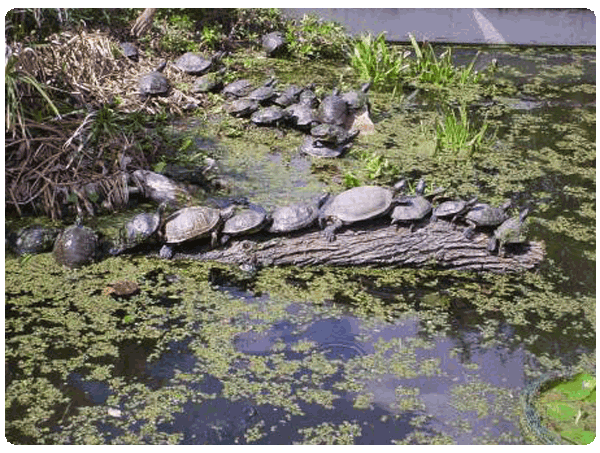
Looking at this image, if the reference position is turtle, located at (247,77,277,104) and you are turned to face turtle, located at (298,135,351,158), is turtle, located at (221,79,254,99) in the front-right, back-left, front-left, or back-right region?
back-right

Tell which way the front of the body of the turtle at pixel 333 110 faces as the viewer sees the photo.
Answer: away from the camera

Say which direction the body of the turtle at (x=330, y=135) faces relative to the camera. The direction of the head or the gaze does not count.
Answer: to the viewer's right

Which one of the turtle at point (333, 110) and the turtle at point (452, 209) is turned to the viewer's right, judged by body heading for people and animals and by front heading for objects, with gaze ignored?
the turtle at point (452, 209)

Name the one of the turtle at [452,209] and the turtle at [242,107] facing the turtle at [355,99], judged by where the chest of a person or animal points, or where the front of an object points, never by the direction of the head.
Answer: the turtle at [242,107]

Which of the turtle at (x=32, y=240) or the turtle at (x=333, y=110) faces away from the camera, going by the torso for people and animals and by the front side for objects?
the turtle at (x=333, y=110)

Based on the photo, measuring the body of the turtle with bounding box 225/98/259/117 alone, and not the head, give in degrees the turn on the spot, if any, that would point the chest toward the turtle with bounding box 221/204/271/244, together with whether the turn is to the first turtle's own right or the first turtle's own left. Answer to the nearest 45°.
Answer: approximately 90° to the first turtle's own right

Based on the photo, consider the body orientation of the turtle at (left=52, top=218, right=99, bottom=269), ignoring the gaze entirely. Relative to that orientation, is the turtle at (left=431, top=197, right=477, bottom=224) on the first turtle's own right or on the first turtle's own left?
on the first turtle's own right

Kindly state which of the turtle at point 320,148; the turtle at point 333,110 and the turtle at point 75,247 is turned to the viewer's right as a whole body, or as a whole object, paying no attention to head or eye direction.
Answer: the turtle at point 320,148

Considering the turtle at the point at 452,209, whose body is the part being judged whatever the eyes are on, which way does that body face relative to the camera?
to the viewer's right

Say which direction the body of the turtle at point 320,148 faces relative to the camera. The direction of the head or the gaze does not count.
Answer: to the viewer's right
